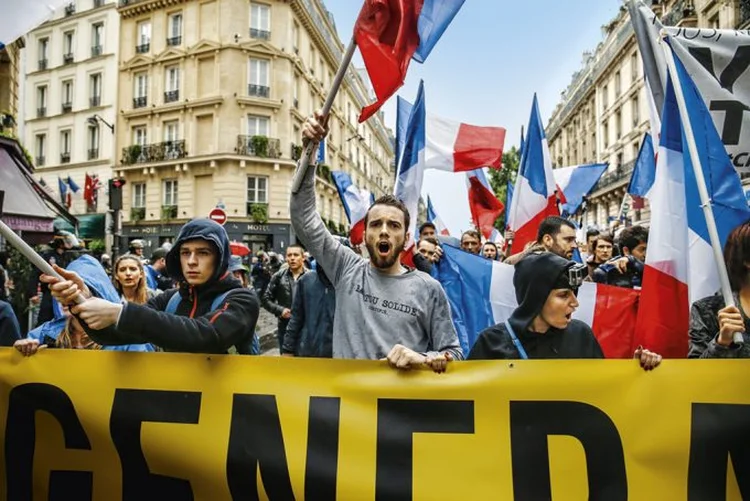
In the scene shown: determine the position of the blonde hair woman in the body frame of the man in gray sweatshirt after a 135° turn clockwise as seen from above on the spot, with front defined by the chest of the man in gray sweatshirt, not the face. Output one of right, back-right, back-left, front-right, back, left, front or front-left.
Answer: front

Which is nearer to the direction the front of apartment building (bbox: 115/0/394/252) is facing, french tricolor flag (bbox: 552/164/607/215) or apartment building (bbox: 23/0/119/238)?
the french tricolor flag

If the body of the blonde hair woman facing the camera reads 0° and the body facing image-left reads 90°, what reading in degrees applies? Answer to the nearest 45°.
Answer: approximately 0°

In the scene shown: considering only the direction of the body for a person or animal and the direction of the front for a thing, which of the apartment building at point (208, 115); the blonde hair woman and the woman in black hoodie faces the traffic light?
the apartment building

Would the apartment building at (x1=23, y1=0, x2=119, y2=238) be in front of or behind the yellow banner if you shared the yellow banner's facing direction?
behind

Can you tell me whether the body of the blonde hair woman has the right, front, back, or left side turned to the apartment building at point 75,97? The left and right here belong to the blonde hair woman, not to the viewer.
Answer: back

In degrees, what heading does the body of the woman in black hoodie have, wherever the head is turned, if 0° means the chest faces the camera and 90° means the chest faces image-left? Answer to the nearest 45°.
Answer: approximately 315°

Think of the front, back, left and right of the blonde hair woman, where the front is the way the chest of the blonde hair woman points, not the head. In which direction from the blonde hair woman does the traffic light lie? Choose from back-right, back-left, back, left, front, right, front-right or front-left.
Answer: back

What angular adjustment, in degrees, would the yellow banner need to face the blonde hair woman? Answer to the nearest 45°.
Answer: approximately 135° to its right
